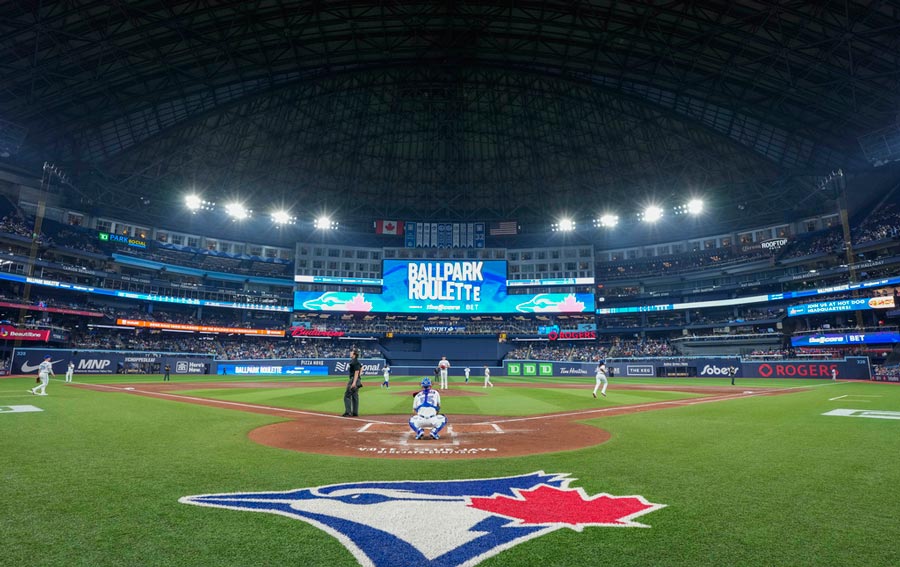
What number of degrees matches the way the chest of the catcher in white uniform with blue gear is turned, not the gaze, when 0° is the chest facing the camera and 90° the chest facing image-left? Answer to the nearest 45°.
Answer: approximately 180°
